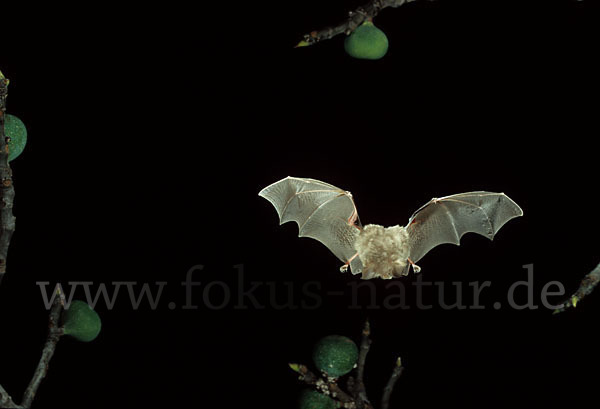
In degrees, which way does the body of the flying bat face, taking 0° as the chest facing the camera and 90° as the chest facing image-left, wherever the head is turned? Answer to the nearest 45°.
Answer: approximately 180°

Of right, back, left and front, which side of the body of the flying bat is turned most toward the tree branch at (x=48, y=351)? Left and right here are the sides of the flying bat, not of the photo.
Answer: left

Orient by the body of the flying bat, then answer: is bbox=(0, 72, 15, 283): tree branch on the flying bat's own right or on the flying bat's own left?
on the flying bat's own left
